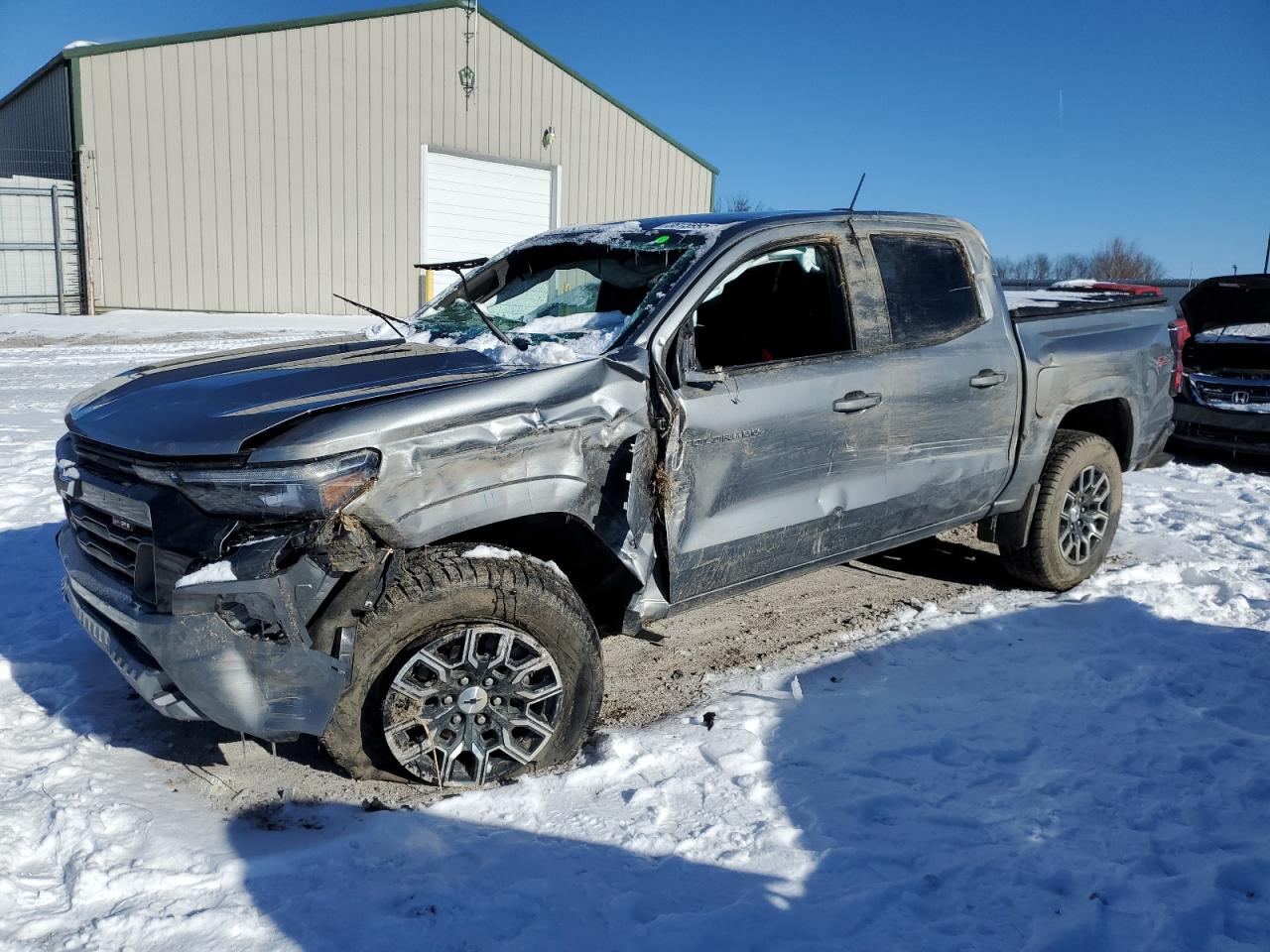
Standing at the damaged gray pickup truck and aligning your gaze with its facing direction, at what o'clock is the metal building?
The metal building is roughly at 4 o'clock from the damaged gray pickup truck.

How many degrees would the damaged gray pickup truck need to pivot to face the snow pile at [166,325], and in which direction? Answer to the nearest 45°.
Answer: approximately 90° to its right

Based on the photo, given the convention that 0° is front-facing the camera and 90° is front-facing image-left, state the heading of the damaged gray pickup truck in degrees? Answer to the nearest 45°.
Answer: approximately 45°

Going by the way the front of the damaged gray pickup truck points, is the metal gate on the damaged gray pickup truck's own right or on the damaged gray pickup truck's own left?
on the damaged gray pickup truck's own right

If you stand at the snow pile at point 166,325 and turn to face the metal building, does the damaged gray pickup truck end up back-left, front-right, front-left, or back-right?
back-right
